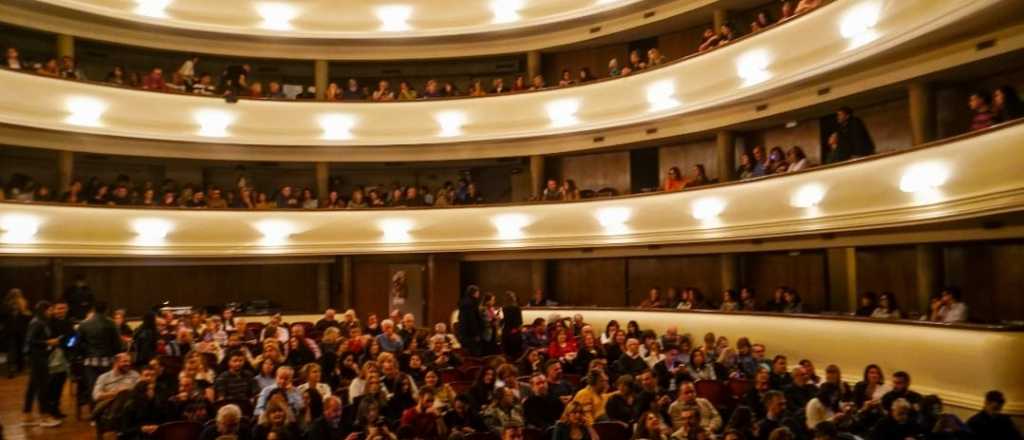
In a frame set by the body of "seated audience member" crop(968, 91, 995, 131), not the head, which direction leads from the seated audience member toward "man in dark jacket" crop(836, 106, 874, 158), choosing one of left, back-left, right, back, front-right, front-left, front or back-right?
front-right

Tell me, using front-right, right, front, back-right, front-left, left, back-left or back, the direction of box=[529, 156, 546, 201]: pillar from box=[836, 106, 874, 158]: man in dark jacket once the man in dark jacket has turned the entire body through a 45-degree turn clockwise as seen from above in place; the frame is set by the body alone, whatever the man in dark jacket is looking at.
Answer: front

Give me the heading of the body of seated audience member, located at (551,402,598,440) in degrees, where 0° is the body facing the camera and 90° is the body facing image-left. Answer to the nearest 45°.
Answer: approximately 0°

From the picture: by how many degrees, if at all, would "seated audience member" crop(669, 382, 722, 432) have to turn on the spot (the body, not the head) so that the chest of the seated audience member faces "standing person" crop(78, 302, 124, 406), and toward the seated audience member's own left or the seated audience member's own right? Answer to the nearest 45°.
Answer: approximately 45° to the seated audience member's own right

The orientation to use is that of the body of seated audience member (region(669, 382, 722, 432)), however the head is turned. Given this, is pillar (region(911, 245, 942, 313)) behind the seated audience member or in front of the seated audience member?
behind

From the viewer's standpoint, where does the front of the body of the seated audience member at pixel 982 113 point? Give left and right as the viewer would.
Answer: facing to the left of the viewer

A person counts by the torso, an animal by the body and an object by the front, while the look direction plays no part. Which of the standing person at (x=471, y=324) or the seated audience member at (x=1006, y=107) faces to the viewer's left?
the seated audience member

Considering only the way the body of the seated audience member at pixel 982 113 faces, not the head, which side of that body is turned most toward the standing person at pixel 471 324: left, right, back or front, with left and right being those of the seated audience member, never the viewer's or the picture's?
front

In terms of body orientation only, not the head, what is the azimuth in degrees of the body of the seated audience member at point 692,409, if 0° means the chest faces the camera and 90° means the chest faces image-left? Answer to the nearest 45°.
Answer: approximately 45°

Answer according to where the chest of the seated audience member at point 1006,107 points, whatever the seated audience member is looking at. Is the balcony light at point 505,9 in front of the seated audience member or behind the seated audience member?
in front

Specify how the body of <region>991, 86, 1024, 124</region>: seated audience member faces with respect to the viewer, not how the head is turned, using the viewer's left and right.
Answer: facing to the left of the viewer

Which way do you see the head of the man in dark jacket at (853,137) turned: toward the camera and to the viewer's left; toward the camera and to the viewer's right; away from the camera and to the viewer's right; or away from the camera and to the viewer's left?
toward the camera and to the viewer's left
